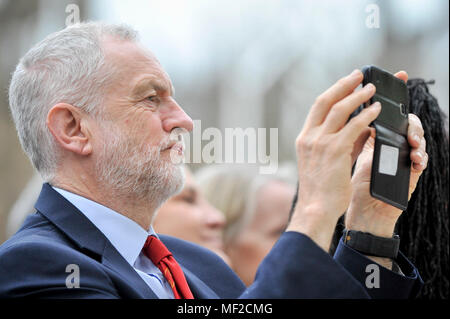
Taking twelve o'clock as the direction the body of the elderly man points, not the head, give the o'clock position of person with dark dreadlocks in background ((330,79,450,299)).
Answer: The person with dark dreadlocks in background is roughly at 11 o'clock from the elderly man.

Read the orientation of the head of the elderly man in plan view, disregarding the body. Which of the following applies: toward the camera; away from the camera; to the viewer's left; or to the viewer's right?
to the viewer's right

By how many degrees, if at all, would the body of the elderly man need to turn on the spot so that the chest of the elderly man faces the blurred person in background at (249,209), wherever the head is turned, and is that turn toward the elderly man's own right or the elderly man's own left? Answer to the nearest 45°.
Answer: approximately 90° to the elderly man's own left

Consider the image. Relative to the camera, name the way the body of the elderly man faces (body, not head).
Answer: to the viewer's right

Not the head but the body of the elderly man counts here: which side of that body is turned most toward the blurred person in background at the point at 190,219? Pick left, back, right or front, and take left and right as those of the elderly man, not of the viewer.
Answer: left
